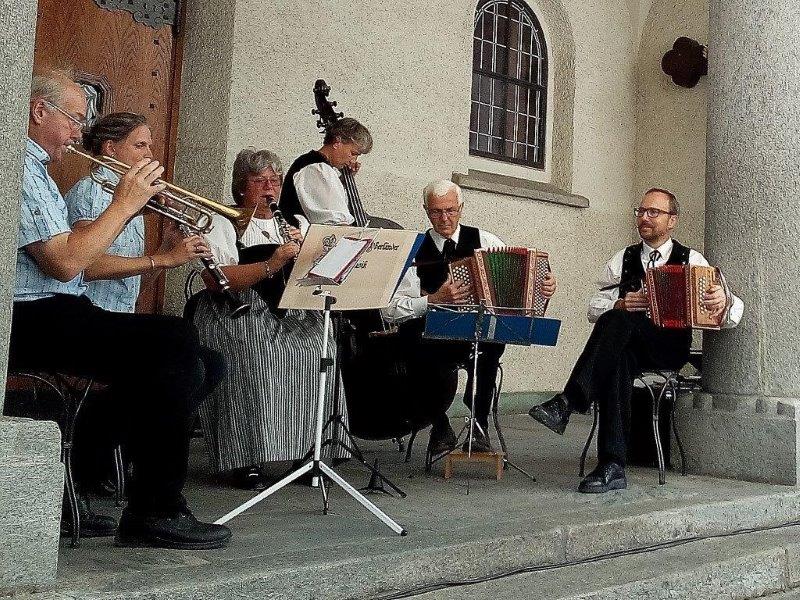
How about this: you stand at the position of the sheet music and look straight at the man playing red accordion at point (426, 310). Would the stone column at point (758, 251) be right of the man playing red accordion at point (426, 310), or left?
right

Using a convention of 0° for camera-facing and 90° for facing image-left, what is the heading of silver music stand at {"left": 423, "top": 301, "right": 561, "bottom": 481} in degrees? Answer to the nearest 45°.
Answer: approximately 180°

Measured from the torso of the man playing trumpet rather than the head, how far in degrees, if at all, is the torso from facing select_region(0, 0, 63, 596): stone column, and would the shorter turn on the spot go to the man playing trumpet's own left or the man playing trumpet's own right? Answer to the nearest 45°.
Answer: approximately 135° to the man playing trumpet's own right

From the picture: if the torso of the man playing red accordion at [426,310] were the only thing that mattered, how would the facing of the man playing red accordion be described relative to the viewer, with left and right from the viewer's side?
facing the viewer

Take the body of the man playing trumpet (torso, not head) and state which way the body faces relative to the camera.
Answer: to the viewer's right

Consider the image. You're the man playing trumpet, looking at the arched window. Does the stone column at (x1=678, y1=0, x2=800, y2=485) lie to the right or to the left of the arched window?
right

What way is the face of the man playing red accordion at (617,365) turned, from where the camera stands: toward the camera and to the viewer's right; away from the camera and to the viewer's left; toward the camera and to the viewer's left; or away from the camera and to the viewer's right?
toward the camera and to the viewer's left

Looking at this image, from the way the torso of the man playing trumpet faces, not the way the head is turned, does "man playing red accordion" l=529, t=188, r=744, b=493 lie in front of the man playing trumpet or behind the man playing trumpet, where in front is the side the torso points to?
in front

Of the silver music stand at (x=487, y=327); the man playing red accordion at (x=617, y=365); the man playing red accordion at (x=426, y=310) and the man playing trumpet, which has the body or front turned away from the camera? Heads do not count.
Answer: the silver music stand
